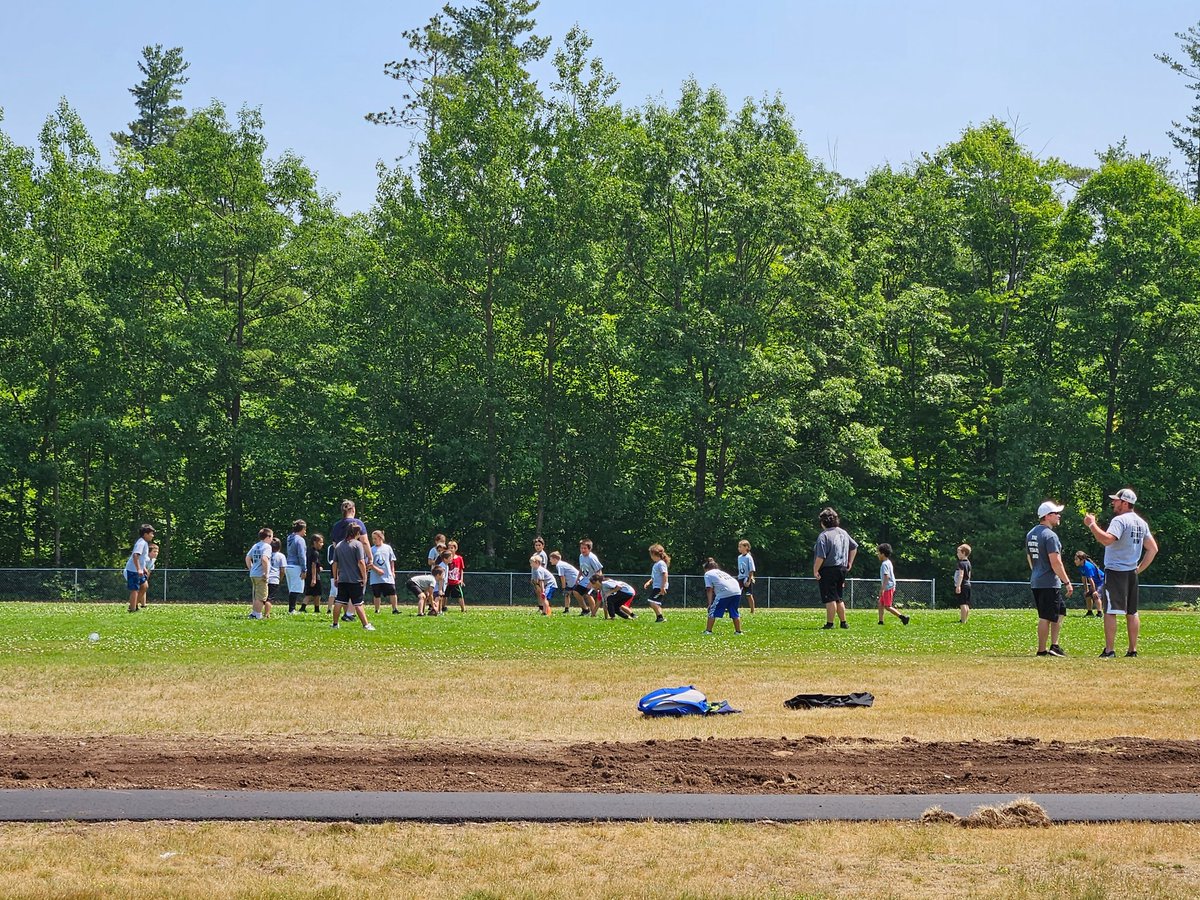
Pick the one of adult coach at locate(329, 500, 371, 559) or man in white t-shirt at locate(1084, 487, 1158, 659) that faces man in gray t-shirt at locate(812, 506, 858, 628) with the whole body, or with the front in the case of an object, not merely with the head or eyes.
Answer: the man in white t-shirt

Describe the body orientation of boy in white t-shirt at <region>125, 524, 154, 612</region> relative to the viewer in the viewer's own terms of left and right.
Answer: facing to the right of the viewer

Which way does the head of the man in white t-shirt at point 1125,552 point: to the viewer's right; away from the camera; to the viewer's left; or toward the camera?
to the viewer's left

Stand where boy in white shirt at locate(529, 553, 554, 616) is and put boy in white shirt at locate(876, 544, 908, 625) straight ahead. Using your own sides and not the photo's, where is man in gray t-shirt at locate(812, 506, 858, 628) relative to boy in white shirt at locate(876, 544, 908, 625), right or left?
right

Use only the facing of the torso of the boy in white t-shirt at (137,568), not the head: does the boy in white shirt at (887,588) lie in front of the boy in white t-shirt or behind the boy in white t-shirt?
in front

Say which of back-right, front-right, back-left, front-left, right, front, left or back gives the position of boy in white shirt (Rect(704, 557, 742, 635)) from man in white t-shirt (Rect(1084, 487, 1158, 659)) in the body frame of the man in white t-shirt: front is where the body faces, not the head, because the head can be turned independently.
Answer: front

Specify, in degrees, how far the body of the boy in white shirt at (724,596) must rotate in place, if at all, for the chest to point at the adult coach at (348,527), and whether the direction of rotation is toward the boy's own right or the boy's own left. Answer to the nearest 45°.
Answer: approximately 45° to the boy's own left
